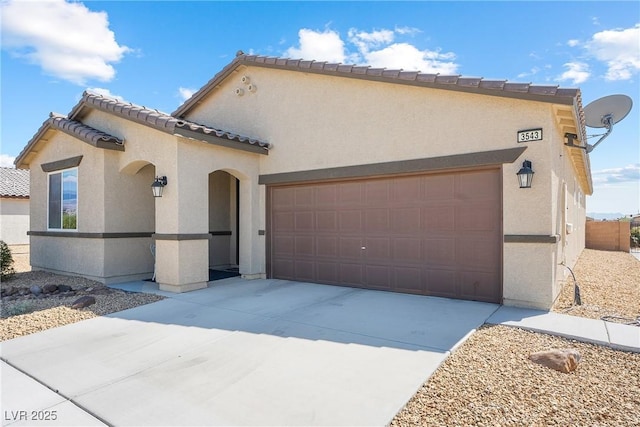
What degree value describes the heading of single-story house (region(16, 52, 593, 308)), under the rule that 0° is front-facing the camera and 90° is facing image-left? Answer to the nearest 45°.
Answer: approximately 45°

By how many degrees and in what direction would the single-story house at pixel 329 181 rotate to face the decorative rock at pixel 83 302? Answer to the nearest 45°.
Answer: approximately 45° to its right

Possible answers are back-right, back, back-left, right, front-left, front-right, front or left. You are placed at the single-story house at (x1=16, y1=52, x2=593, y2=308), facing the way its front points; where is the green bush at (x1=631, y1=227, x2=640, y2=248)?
back

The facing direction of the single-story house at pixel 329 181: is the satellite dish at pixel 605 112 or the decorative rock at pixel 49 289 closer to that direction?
the decorative rock

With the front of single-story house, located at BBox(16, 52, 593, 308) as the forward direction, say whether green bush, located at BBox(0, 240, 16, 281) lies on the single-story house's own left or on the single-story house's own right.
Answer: on the single-story house's own right

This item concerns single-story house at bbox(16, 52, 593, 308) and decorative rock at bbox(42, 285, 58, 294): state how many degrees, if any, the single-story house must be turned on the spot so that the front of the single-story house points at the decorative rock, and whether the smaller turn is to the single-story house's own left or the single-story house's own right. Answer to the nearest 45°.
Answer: approximately 45° to the single-story house's own right

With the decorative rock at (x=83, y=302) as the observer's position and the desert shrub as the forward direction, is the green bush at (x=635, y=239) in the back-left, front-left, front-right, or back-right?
back-right

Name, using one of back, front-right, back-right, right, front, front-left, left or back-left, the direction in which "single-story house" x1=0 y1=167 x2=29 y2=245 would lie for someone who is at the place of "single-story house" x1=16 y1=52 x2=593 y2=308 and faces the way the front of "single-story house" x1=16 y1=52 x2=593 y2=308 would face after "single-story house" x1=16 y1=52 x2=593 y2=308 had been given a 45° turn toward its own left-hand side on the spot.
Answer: back-right
